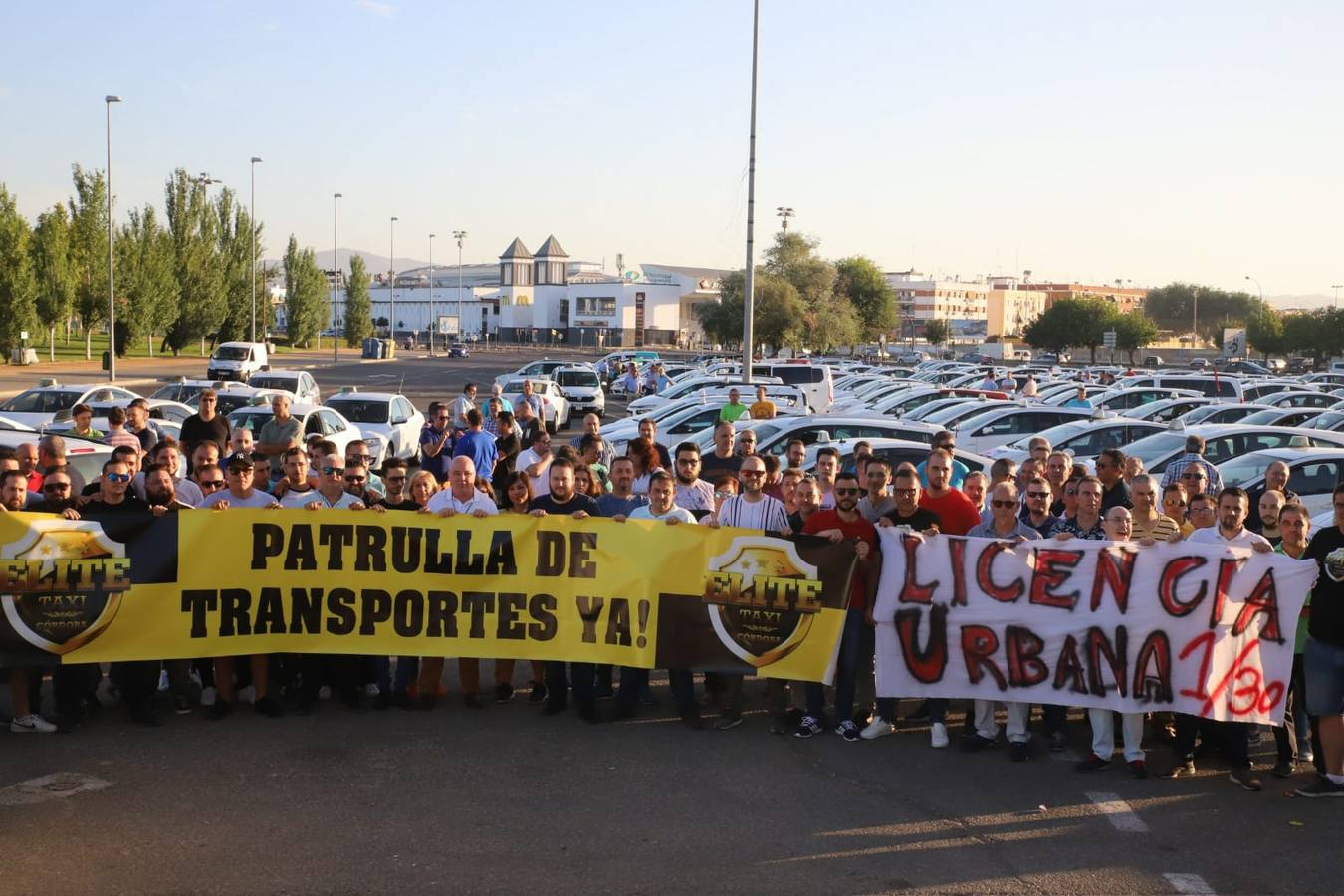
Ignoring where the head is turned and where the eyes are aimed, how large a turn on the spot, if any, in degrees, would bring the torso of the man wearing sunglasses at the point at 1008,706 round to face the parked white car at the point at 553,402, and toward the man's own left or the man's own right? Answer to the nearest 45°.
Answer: approximately 135° to the man's own right

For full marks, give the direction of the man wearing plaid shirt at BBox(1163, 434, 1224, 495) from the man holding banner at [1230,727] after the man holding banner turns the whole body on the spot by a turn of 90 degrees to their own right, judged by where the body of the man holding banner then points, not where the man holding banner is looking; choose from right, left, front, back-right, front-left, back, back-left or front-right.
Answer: right

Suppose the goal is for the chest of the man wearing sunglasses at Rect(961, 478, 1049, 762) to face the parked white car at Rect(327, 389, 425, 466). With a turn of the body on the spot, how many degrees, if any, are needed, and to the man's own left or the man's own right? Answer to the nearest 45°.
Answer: approximately 135° to the man's own right

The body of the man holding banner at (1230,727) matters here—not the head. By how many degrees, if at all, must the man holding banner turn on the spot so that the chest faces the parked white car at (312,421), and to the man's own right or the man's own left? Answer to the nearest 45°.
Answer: approximately 135° to the man's own right

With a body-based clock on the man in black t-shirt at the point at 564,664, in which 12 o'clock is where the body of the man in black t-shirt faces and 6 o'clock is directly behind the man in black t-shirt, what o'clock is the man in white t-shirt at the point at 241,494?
The man in white t-shirt is roughly at 3 o'clock from the man in black t-shirt.

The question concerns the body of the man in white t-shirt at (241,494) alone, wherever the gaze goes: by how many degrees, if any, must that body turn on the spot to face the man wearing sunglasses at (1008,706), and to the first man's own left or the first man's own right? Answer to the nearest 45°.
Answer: approximately 45° to the first man's own left

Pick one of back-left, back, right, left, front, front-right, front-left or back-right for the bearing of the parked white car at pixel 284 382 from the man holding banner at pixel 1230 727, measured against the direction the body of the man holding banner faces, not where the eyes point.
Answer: back-right

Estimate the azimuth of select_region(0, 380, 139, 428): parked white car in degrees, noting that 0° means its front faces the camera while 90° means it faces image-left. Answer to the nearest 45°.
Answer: approximately 45°

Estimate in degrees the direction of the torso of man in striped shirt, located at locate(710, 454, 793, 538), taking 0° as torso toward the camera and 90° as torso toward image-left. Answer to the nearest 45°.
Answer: approximately 0°
